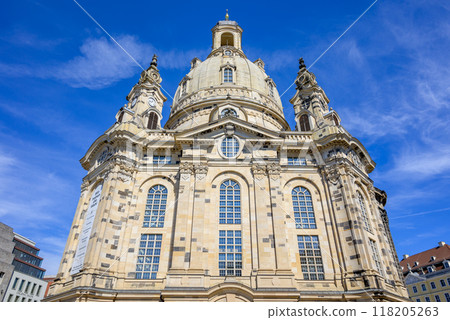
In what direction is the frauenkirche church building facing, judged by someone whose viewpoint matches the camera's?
facing the viewer
